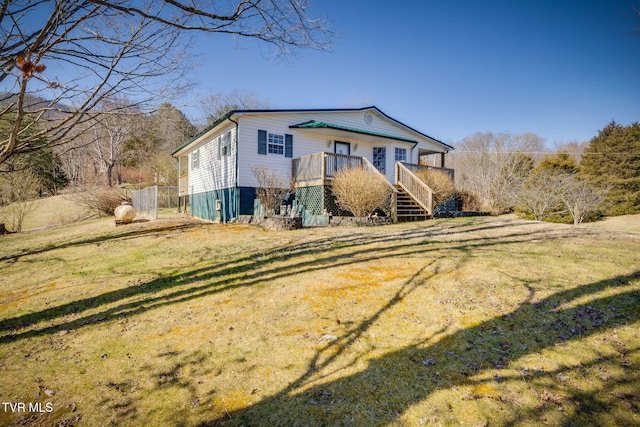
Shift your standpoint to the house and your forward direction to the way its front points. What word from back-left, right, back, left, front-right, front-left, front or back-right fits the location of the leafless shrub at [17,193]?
back-right

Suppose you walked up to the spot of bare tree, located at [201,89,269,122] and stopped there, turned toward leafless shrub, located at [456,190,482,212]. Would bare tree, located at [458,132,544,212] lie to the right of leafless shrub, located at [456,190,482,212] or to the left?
left

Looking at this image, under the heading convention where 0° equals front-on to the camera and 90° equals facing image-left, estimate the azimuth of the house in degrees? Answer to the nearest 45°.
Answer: approximately 315°

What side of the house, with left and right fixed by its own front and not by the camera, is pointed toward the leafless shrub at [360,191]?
front

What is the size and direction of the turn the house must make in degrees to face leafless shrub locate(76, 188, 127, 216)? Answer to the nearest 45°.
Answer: approximately 180°

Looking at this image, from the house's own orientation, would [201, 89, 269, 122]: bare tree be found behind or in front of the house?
behind

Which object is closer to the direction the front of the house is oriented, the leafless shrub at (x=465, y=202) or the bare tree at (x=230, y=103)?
the leafless shrub

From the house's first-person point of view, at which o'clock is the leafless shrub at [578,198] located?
The leafless shrub is roughly at 10 o'clock from the house.

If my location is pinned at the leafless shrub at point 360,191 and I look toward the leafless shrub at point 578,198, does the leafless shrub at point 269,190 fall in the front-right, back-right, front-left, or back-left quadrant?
back-left

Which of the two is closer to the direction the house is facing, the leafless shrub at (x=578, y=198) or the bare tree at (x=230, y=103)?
the leafless shrub
